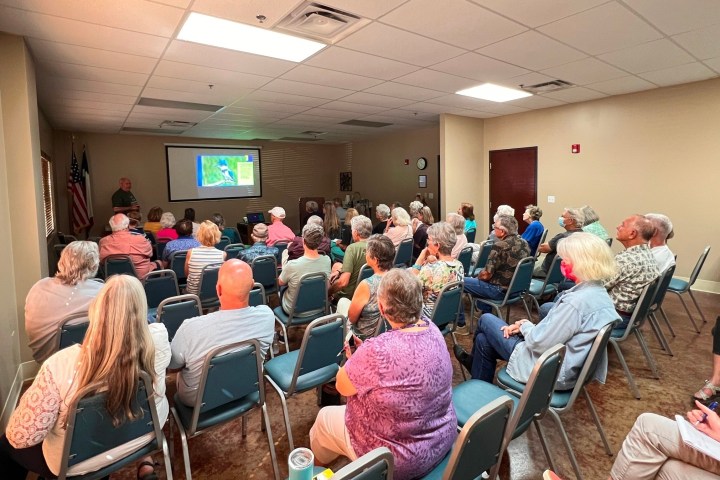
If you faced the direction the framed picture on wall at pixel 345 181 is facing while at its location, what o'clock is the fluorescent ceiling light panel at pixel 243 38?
The fluorescent ceiling light panel is roughly at 12 o'clock from the framed picture on wall.

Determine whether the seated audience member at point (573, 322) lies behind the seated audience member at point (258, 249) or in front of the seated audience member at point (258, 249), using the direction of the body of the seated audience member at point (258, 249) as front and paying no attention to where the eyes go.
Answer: behind

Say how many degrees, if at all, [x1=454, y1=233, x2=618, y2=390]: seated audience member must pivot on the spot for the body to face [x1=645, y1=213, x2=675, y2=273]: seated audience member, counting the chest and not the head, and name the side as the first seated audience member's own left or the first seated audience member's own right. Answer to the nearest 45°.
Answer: approximately 90° to the first seated audience member's own right

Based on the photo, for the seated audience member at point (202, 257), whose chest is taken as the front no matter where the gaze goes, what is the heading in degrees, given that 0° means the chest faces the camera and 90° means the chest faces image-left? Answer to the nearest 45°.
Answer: approximately 180°

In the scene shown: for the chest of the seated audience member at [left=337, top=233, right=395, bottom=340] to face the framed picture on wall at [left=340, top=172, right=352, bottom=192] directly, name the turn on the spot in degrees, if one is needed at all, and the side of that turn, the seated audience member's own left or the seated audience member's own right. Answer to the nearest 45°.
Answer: approximately 45° to the seated audience member's own right

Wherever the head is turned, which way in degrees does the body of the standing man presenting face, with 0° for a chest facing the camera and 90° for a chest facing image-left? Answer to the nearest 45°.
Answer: approximately 315°

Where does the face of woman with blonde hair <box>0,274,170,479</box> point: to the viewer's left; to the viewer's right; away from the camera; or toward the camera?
away from the camera

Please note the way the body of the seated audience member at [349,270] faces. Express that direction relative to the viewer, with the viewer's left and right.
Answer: facing away from the viewer and to the left of the viewer

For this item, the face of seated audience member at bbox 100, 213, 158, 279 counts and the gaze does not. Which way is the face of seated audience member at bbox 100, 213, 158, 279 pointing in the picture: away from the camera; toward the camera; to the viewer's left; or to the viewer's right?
away from the camera

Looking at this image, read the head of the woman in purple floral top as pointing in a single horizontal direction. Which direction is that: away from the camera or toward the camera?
away from the camera

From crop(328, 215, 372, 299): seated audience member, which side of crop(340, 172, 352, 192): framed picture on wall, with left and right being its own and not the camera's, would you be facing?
front

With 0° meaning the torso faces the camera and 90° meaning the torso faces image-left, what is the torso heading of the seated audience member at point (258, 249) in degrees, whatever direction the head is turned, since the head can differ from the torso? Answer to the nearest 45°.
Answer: approximately 180°

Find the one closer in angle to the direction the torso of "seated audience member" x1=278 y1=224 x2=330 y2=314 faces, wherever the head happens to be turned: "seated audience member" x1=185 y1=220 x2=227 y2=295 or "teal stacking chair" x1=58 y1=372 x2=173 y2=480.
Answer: the seated audience member

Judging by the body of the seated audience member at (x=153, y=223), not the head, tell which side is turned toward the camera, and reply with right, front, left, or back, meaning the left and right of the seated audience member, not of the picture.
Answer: back

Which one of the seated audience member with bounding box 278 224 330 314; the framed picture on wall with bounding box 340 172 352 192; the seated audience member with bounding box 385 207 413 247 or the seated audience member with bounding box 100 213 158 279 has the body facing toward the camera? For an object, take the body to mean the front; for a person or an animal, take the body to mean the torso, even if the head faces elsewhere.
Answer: the framed picture on wall
